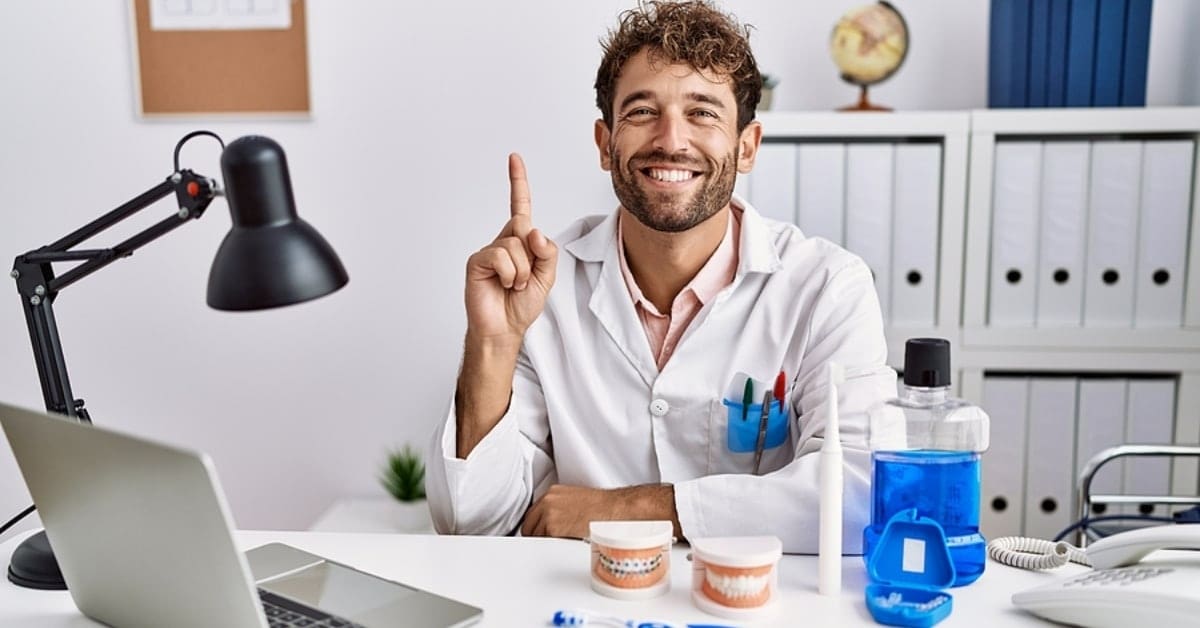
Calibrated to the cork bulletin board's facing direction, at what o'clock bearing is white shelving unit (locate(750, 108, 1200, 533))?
The white shelving unit is roughly at 10 o'clock from the cork bulletin board.

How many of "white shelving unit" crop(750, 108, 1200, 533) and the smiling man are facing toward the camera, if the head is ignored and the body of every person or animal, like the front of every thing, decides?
2

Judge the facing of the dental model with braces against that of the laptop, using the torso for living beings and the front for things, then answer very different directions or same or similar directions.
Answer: very different directions

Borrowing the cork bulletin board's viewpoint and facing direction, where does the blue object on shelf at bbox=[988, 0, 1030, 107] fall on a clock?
The blue object on shelf is roughly at 10 o'clock from the cork bulletin board.

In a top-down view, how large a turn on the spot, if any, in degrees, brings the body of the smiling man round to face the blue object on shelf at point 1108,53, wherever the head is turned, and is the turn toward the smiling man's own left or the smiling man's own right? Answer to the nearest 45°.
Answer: approximately 135° to the smiling man's own left

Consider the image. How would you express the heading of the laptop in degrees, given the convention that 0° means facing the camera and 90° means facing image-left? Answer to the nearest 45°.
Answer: approximately 225°
